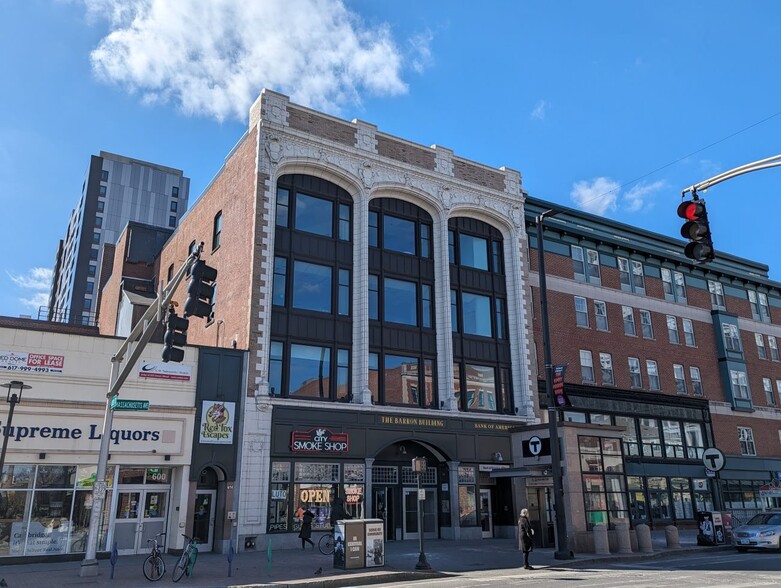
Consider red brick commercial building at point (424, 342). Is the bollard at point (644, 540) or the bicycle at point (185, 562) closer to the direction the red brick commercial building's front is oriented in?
the bollard

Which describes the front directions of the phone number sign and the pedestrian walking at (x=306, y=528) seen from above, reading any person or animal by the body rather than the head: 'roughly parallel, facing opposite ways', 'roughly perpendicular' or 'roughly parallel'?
roughly perpendicular

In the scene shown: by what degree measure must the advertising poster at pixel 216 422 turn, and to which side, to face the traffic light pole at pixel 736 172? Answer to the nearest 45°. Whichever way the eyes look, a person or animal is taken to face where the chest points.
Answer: approximately 45° to its left

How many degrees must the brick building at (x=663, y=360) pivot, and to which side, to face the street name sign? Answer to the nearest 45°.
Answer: approximately 90° to its right

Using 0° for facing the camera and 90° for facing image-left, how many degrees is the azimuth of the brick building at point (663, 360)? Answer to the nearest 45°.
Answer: approximately 315°

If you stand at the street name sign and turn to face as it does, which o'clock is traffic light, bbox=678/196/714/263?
The traffic light is roughly at 11 o'clock from the street name sign.

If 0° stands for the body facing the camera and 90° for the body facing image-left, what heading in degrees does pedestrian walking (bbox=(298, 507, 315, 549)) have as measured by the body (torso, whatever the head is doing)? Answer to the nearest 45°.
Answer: approximately 90°
